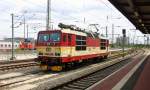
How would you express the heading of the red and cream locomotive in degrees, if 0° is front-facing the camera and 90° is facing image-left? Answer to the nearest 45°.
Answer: approximately 45°
